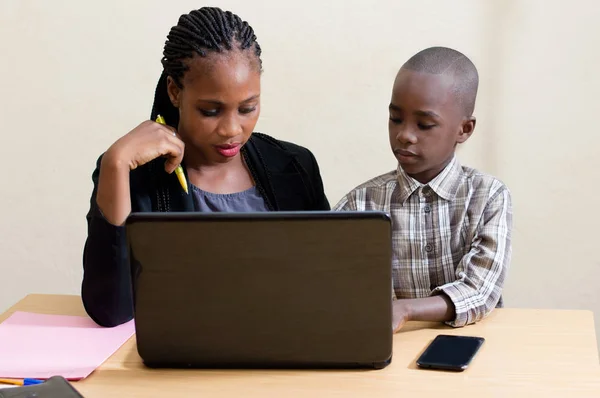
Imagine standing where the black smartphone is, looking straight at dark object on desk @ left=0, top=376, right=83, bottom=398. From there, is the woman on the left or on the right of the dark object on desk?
right

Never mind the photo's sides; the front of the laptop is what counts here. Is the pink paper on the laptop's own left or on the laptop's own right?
on the laptop's own left

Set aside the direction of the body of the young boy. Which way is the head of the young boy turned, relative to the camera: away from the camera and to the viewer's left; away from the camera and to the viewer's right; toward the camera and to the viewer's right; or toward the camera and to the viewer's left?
toward the camera and to the viewer's left

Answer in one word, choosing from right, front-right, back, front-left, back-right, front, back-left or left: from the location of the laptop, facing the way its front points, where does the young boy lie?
front-right

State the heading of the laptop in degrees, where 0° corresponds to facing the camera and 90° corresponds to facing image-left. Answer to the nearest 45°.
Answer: approximately 180°

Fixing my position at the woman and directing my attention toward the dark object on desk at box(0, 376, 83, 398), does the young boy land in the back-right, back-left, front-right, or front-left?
back-left
